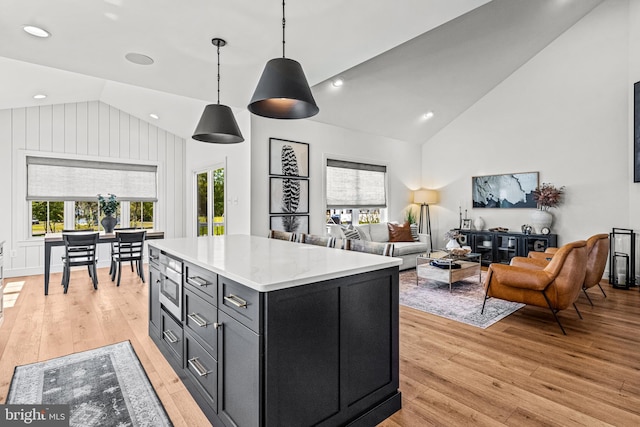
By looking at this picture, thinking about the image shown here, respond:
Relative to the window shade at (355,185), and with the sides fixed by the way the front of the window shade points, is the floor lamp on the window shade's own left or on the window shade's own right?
on the window shade's own left

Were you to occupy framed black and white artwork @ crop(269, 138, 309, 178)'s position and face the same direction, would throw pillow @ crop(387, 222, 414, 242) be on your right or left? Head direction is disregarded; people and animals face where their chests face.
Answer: on your left

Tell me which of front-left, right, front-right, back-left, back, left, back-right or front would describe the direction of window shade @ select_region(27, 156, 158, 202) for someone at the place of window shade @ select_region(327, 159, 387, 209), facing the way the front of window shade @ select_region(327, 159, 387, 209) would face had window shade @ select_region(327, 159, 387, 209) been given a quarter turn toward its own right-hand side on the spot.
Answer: front-right

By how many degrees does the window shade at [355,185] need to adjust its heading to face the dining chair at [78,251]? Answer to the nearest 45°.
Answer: approximately 90° to its right

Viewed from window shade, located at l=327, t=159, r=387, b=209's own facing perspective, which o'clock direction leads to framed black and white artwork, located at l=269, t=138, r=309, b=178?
The framed black and white artwork is roughly at 3 o'clock from the window shade.

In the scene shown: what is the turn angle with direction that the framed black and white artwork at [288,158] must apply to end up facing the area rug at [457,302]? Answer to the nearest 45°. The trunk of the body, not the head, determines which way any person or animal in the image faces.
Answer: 0° — it already faces it

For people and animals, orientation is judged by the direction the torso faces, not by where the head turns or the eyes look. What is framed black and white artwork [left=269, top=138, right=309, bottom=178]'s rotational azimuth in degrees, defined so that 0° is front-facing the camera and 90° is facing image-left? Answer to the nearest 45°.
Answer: approximately 315°

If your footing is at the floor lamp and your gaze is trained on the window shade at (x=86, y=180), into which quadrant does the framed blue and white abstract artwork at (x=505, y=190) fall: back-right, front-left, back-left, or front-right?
back-left
